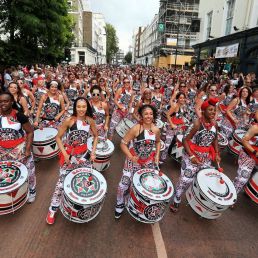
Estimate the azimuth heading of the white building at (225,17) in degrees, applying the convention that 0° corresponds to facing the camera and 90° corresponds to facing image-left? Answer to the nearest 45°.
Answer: approximately 45°

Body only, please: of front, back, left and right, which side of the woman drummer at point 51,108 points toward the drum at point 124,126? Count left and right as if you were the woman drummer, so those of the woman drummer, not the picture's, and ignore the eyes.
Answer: left

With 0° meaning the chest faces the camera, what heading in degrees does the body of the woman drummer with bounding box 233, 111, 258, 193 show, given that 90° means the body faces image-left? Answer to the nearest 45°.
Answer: approximately 315°

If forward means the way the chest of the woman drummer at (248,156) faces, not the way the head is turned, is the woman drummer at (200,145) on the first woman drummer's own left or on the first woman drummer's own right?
on the first woman drummer's own right

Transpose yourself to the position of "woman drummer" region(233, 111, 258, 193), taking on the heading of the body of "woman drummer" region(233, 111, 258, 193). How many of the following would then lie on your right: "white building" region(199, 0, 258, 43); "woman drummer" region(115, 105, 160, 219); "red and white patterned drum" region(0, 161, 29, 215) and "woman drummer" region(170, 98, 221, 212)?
3

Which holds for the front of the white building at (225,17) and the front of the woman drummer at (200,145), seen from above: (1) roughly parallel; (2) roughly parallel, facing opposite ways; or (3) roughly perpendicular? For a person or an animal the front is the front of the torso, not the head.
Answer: roughly perpendicular

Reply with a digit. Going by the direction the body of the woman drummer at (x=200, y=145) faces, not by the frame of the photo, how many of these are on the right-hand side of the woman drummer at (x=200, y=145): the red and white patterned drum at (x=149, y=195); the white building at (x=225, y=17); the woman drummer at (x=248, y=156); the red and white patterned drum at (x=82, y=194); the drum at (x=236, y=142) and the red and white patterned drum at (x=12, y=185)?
3

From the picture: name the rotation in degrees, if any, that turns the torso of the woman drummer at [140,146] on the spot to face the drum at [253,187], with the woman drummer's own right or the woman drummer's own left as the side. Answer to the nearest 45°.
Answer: approximately 90° to the woman drummer's own left

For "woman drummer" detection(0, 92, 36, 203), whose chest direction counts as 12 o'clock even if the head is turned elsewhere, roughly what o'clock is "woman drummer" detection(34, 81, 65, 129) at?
"woman drummer" detection(34, 81, 65, 129) is roughly at 7 o'clock from "woman drummer" detection(0, 92, 36, 203).
